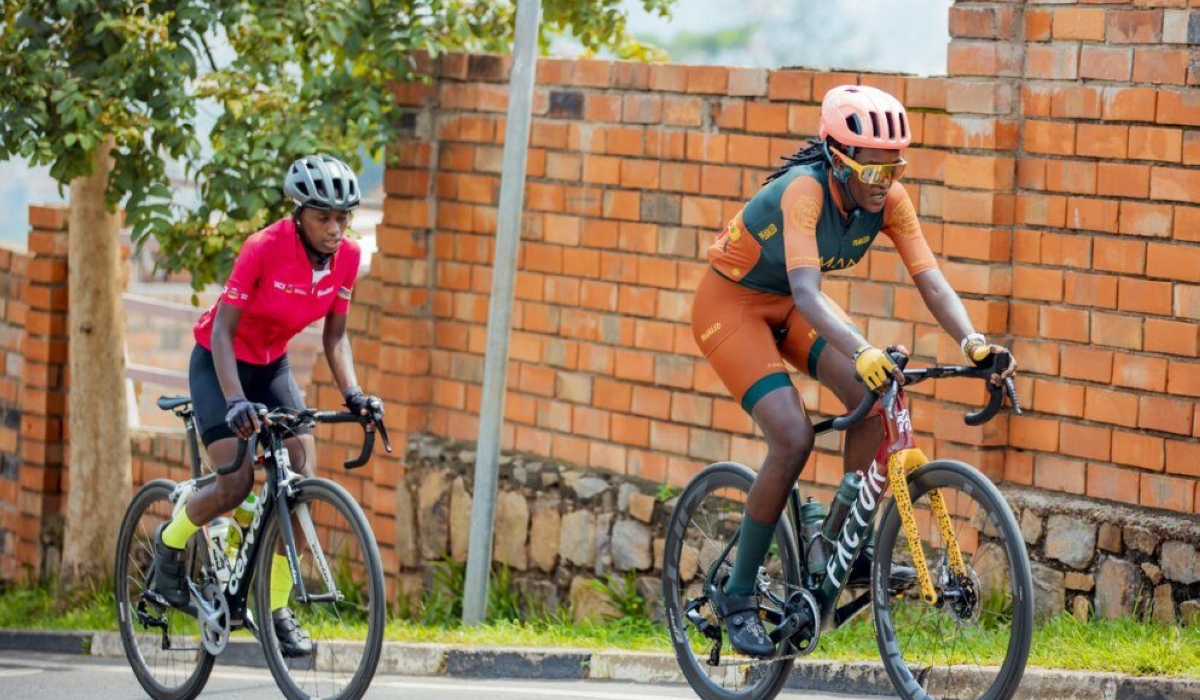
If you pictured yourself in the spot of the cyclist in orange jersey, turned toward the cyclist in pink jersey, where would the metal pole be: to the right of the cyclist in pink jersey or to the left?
right

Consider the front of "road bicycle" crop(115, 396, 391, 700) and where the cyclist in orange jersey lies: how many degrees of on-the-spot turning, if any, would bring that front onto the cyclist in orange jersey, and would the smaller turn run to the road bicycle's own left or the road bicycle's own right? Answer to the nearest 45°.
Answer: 0° — it already faces them

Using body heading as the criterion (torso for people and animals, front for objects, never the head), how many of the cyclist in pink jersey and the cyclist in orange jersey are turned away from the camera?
0

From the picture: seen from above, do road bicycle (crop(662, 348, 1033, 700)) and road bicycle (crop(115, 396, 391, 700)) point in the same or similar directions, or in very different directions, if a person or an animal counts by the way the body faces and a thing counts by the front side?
same or similar directions

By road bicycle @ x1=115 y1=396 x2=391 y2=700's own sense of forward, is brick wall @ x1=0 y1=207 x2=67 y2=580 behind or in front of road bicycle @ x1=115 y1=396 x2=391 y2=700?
behind

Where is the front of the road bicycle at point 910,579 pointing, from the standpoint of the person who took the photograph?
facing the viewer and to the right of the viewer

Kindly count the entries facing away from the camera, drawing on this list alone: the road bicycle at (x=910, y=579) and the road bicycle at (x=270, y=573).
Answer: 0

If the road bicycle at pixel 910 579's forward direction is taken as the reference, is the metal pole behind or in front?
behind

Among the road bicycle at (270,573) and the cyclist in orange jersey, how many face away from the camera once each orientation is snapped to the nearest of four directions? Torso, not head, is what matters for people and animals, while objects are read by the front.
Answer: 0

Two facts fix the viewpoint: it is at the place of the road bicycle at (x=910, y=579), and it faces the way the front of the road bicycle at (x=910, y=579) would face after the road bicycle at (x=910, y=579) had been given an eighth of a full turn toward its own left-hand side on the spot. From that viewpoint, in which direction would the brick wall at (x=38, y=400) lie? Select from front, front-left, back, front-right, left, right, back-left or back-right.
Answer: back-left

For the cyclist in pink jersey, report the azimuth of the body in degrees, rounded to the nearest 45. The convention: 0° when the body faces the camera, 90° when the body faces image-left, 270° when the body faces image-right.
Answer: approximately 315°

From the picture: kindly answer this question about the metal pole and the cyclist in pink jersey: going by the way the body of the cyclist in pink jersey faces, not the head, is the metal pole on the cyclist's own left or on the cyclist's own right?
on the cyclist's own left

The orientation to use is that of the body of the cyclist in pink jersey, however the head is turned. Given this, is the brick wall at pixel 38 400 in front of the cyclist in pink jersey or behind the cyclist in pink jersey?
behind

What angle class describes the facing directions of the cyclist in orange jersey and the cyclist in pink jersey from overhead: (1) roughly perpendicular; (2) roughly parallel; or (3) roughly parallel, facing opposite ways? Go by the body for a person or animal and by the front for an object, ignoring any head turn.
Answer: roughly parallel

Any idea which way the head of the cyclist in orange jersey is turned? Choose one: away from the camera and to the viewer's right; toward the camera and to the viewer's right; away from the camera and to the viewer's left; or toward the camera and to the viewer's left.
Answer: toward the camera and to the viewer's right

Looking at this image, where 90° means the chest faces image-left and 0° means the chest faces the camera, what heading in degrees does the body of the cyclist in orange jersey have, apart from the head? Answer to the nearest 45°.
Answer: approximately 315°
